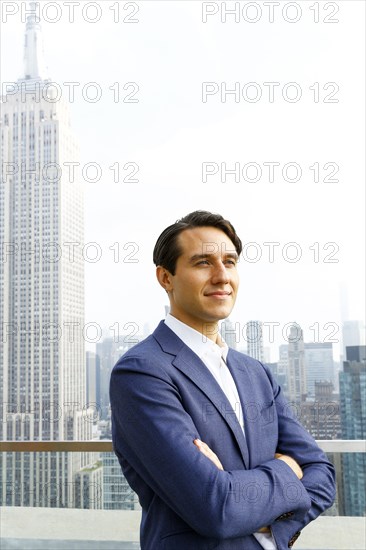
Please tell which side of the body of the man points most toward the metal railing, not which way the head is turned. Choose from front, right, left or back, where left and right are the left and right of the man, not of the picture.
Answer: back

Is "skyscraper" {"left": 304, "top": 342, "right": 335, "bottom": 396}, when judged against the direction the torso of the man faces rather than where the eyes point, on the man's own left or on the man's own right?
on the man's own left

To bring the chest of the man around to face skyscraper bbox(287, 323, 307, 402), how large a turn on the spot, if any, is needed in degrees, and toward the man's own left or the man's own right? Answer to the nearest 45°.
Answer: approximately 135° to the man's own left
